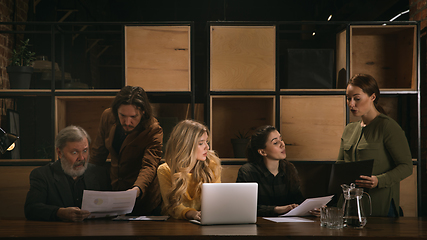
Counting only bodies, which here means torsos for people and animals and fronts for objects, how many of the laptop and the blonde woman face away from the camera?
1

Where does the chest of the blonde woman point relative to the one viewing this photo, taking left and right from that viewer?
facing the viewer and to the right of the viewer

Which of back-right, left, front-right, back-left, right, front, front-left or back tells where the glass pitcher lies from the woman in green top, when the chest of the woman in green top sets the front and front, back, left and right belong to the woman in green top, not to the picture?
front-left

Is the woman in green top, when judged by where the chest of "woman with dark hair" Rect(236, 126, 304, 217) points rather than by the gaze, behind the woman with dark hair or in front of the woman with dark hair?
in front

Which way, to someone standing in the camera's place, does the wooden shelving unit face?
facing the viewer

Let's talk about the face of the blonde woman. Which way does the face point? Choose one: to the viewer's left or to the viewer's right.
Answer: to the viewer's right

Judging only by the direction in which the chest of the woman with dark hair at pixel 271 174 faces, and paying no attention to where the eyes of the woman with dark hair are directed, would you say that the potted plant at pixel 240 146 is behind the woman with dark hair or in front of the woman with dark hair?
behind

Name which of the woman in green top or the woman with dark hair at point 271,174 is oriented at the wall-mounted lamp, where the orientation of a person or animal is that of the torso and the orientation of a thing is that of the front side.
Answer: the woman in green top

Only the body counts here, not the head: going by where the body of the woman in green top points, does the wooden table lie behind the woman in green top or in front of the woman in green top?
in front

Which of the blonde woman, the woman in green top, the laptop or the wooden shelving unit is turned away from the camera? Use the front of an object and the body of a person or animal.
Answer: the laptop

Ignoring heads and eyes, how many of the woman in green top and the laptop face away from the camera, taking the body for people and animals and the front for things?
1

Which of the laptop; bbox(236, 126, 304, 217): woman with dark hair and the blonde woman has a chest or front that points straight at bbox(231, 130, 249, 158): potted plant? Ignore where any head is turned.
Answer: the laptop

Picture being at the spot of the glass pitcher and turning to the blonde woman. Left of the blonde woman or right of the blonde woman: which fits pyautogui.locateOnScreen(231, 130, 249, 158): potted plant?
right

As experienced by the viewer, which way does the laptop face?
facing away from the viewer

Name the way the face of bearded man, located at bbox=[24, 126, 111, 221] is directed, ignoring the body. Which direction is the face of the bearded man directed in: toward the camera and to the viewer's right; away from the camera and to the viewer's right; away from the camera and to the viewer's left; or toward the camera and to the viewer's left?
toward the camera and to the viewer's right
